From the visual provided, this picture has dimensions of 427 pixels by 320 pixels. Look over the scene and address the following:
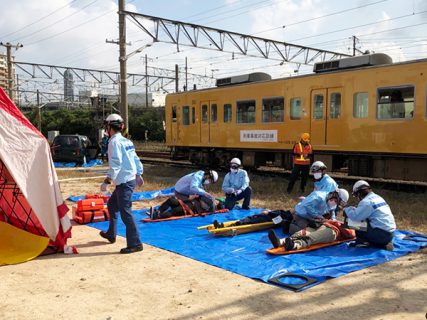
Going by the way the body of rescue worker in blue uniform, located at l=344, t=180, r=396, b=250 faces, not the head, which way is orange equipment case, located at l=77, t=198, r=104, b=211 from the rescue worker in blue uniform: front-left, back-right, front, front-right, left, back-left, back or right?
front-left

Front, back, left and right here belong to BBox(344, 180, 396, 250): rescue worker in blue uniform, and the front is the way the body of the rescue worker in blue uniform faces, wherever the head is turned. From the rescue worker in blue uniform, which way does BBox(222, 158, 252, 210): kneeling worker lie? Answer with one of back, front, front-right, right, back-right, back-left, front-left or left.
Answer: front

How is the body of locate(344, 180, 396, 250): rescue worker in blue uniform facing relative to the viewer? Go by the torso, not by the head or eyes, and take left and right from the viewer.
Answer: facing away from the viewer and to the left of the viewer

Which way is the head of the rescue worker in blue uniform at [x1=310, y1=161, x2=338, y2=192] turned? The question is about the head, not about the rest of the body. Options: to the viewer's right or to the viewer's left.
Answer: to the viewer's left

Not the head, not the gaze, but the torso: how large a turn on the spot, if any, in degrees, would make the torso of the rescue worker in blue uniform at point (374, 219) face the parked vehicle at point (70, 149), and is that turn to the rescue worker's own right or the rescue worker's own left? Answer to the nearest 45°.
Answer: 0° — they already face it

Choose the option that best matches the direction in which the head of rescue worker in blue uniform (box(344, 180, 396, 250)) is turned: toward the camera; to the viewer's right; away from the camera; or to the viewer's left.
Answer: to the viewer's left

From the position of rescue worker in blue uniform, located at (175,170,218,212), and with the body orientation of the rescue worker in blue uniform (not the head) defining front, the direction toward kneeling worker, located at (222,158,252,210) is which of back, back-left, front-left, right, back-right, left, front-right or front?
front-left

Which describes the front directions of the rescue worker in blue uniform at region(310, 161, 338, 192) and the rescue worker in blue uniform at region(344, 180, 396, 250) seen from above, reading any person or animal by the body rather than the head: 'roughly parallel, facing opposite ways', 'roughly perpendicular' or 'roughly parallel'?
roughly perpendicular
